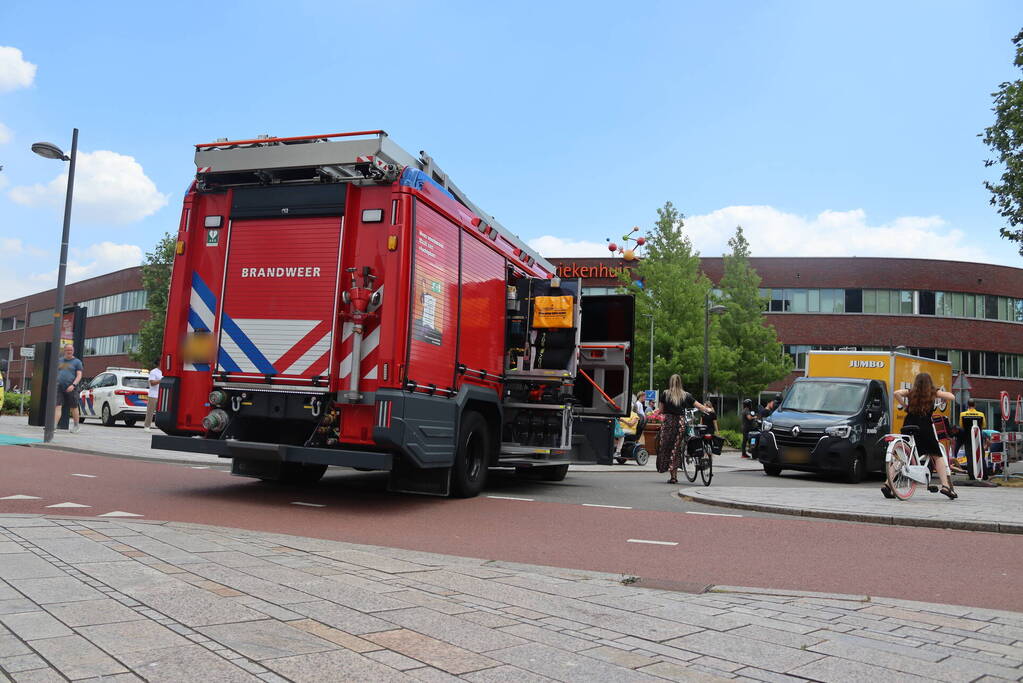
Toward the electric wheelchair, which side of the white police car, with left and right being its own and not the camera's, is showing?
back

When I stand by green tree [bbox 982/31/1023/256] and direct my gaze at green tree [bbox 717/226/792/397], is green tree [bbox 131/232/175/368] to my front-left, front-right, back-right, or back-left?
front-left

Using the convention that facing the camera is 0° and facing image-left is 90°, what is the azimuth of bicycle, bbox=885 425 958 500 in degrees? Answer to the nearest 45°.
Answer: approximately 225°

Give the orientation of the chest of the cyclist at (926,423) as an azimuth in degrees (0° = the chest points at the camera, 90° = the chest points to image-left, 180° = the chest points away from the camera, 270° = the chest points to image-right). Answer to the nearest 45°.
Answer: approximately 180°

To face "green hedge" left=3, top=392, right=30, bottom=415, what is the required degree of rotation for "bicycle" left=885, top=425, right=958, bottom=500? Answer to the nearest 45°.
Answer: approximately 135° to its left

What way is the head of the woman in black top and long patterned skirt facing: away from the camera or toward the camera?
away from the camera

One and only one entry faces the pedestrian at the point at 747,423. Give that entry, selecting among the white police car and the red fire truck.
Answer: the red fire truck

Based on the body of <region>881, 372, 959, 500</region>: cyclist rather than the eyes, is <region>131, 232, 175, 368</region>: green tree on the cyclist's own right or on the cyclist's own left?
on the cyclist's own left

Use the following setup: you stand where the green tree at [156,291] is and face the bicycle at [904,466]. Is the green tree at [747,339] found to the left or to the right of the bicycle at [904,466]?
left

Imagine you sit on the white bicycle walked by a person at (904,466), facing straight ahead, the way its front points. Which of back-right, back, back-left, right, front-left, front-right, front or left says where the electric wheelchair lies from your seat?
left

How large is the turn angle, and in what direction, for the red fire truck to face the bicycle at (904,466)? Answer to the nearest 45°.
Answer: approximately 45° to its right

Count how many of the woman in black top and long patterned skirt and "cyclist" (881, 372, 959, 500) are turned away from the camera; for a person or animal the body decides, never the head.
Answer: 2

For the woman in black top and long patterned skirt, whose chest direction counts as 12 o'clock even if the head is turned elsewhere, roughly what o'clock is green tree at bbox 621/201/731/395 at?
The green tree is roughly at 12 o'clock from the woman in black top and long patterned skirt.

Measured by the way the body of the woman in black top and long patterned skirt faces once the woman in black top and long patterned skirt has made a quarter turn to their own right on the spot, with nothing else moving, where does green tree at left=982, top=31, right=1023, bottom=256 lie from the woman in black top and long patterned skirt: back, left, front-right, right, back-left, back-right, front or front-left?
front-left

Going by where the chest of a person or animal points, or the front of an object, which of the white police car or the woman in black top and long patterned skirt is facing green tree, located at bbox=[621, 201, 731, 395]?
the woman in black top and long patterned skirt

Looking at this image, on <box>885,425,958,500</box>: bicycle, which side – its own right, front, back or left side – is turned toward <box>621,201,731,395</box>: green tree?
left

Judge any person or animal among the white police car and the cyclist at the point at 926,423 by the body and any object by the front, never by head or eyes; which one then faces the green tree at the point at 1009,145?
the cyclist
